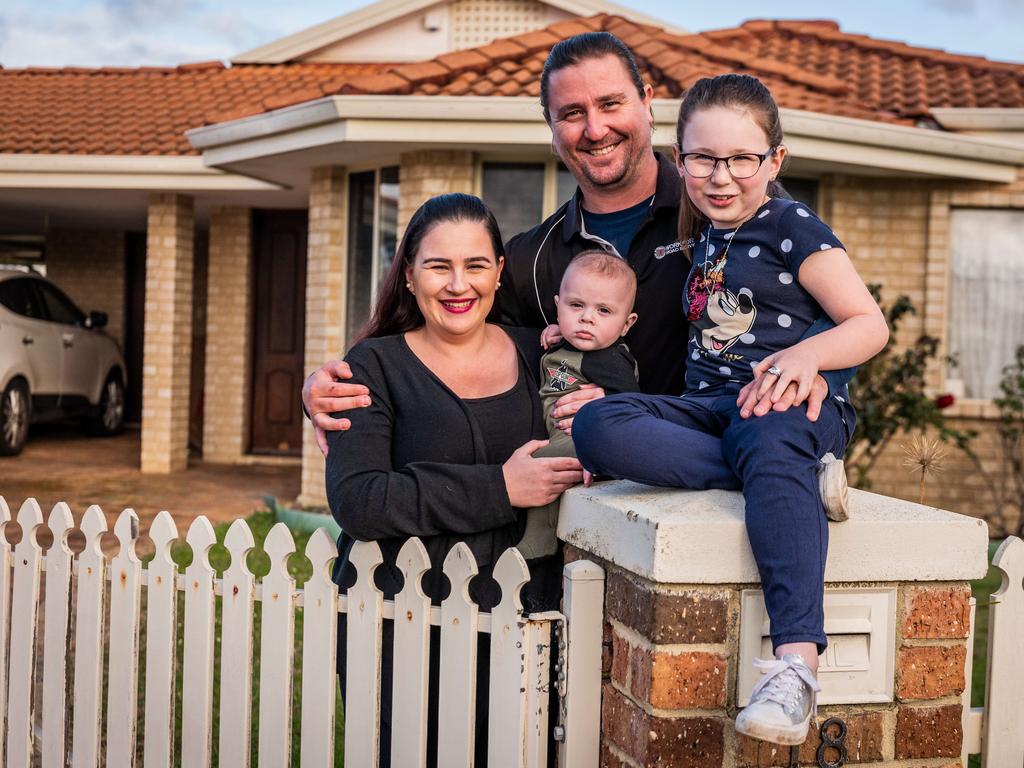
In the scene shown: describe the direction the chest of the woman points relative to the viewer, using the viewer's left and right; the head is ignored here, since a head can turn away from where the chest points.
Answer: facing the viewer and to the right of the viewer

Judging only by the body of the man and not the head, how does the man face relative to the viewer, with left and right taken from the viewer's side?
facing the viewer

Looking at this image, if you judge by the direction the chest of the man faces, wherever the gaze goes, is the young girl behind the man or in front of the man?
in front

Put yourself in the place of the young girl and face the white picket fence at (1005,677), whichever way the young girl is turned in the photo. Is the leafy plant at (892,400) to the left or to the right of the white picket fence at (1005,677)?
left

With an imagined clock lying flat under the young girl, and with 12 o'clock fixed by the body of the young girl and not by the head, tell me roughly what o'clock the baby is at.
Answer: The baby is roughly at 3 o'clock from the young girl.

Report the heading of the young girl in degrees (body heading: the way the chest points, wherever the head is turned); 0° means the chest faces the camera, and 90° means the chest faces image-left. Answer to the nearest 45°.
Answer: approximately 45°

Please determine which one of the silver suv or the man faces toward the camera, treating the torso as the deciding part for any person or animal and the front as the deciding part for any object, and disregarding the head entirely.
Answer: the man

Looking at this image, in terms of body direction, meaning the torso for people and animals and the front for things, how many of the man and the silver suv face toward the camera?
1

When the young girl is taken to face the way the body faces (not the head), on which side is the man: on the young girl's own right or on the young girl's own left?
on the young girl's own right
